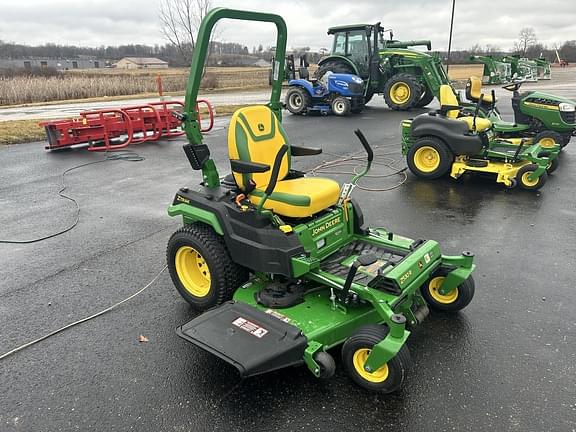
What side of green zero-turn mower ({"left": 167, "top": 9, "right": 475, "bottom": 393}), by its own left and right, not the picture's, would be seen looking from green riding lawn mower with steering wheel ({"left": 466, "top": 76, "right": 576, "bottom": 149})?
left

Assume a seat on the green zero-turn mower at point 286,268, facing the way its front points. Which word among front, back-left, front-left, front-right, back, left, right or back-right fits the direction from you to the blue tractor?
back-left

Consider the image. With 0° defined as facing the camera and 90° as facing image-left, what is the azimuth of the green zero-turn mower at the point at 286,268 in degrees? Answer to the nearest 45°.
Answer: approximately 315°

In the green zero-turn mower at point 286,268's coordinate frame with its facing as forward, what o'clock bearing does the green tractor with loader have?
The green tractor with loader is roughly at 8 o'clock from the green zero-turn mower.

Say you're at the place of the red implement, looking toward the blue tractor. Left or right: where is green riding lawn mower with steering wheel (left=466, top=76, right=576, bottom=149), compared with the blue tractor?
right

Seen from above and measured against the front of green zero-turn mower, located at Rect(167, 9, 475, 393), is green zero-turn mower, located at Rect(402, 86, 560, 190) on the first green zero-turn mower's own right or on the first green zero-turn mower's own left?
on the first green zero-turn mower's own left

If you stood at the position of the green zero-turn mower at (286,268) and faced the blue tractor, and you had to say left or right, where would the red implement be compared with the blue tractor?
left
